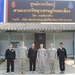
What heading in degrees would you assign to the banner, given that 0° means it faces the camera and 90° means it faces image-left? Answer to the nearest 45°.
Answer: approximately 0°

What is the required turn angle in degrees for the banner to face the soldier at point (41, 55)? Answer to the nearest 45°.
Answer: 0° — it already faces them

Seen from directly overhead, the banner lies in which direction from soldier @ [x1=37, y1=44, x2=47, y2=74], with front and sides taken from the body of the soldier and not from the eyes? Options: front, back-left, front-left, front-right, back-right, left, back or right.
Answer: back

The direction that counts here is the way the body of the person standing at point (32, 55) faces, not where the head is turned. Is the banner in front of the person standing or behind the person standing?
behind

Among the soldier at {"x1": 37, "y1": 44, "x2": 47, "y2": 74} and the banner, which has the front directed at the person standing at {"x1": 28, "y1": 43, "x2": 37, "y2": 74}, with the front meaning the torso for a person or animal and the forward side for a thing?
the banner
